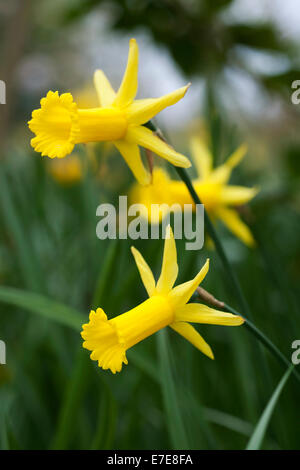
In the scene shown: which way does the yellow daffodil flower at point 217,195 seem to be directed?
to the viewer's left

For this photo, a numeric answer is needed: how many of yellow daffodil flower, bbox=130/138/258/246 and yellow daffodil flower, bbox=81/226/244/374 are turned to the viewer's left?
2

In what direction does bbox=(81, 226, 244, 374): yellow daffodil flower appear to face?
to the viewer's left

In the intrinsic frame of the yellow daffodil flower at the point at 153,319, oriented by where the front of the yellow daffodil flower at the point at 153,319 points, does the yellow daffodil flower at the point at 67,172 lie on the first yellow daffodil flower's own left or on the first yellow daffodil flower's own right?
on the first yellow daffodil flower's own right
